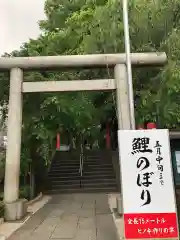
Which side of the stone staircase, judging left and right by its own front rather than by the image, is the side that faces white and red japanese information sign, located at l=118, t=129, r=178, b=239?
front

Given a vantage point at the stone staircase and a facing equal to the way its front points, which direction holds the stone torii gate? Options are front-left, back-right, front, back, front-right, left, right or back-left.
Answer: front

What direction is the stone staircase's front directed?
toward the camera

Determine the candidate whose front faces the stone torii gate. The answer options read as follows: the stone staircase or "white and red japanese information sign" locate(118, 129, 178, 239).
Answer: the stone staircase

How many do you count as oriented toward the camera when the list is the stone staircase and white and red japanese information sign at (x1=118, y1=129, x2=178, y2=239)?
2

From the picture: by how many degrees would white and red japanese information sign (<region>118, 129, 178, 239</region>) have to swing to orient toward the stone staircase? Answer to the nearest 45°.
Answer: approximately 180°

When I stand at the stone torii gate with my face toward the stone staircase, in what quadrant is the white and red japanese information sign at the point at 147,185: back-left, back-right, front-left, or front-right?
back-right

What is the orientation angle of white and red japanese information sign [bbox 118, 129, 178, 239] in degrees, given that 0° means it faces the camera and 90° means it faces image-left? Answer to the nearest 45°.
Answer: approximately 0°
